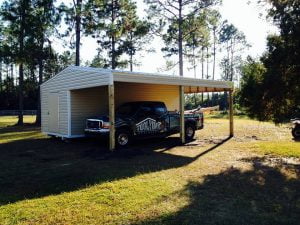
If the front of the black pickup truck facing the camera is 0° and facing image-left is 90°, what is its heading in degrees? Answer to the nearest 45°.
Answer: approximately 45°
